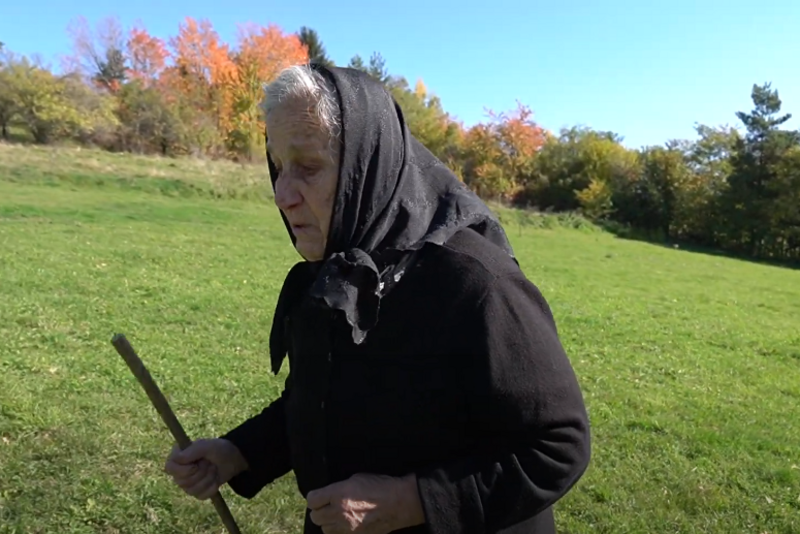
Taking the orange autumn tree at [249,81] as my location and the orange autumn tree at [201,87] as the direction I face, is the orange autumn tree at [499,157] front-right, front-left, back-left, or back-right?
back-right

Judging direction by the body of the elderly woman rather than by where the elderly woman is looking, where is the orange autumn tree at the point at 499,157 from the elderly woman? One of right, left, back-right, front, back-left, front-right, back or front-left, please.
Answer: back-right

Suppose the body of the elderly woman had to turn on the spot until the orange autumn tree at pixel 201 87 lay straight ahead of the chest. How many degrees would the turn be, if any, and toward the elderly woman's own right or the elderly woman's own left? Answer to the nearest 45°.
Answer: approximately 135° to the elderly woman's own right

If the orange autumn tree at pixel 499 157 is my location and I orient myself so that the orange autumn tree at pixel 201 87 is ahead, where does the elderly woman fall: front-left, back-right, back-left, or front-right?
front-left

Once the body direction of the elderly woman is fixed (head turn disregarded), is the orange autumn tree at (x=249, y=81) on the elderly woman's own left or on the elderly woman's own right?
on the elderly woman's own right

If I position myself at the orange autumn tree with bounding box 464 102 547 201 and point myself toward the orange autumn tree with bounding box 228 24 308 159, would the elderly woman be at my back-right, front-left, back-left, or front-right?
front-left

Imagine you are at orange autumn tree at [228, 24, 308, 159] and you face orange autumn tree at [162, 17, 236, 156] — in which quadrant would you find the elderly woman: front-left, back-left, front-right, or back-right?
back-left
